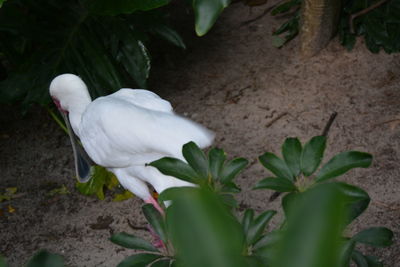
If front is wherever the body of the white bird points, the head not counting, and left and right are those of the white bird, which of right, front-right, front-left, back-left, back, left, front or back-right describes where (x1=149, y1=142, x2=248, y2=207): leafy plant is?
left

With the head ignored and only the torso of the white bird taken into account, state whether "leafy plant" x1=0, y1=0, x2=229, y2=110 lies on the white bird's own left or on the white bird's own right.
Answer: on the white bird's own right

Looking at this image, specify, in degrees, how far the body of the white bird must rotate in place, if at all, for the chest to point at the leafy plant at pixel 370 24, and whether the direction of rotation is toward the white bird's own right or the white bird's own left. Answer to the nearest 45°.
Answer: approximately 135° to the white bird's own right

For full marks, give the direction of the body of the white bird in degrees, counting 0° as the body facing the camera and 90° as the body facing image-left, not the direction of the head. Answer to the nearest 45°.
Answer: approximately 90°

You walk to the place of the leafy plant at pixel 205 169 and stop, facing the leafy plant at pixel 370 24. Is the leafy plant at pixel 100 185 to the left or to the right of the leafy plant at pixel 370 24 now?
left

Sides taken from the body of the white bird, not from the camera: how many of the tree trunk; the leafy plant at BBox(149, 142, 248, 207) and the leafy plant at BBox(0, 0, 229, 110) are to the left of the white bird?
1

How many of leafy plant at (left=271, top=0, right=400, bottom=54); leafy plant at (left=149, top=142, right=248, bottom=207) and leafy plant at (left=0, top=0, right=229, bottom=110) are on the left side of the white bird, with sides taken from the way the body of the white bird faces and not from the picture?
1

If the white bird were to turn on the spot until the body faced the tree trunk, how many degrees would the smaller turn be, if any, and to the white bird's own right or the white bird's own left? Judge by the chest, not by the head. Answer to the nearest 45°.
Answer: approximately 135° to the white bird's own right
